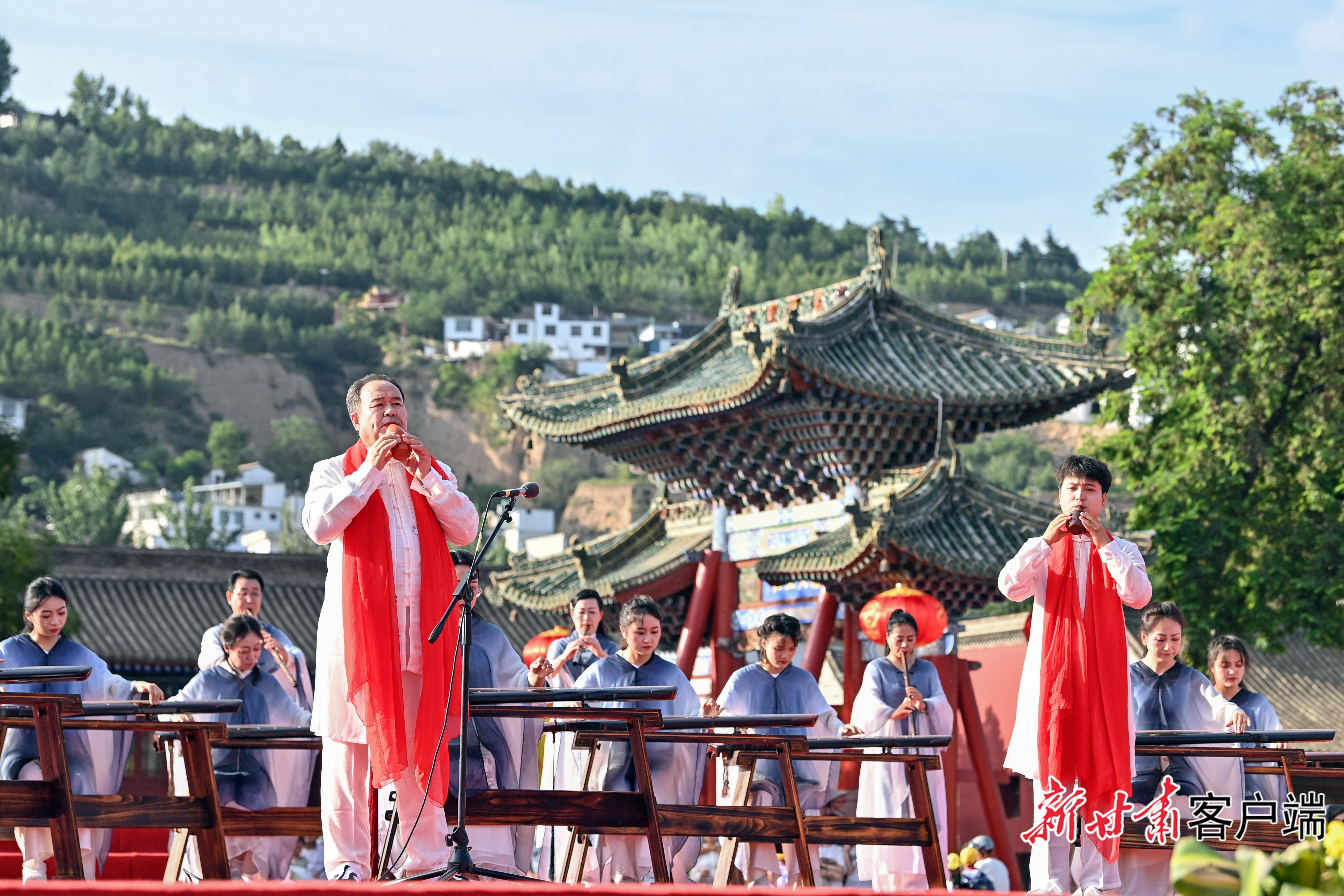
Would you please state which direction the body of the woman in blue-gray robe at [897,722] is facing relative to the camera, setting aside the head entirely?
toward the camera

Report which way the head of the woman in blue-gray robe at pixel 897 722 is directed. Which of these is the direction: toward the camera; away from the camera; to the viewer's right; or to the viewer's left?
toward the camera

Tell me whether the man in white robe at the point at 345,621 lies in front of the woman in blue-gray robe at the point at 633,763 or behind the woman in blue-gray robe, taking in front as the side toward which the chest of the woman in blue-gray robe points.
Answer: in front

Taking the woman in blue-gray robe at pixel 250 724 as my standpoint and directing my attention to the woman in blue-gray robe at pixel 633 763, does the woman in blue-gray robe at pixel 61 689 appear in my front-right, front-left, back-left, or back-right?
back-right

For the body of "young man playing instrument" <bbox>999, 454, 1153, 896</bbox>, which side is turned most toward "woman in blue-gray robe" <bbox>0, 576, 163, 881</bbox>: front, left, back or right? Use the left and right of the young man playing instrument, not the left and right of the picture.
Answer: right

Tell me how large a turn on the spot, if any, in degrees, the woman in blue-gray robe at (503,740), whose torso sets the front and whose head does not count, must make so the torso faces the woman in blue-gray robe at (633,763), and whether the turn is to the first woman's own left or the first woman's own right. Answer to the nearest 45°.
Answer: approximately 90° to the first woman's own left

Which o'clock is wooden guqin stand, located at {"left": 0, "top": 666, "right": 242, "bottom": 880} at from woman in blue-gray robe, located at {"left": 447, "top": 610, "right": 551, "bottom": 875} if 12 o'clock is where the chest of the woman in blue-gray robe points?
The wooden guqin stand is roughly at 3 o'clock from the woman in blue-gray robe.

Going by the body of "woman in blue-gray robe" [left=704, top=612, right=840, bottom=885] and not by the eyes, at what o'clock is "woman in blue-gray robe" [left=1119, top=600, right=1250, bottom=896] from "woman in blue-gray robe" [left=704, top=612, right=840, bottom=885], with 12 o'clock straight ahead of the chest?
"woman in blue-gray robe" [left=1119, top=600, right=1250, bottom=896] is roughly at 10 o'clock from "woman in blue-gray robe" [left=704, top=612, right=840, bottom=885].

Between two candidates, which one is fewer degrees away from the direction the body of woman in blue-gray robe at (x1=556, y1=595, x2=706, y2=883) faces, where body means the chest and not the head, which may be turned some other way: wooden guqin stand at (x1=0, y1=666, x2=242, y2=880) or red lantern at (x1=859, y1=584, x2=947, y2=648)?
the wooden guqin stand

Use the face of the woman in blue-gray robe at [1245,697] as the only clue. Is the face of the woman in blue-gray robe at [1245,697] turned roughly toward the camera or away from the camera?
toward the camera

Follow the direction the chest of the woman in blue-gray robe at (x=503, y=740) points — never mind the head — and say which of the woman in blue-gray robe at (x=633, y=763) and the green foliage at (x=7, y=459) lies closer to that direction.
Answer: the woman in blue-gray robe

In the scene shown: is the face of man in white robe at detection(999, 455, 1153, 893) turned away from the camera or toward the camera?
toward the camera

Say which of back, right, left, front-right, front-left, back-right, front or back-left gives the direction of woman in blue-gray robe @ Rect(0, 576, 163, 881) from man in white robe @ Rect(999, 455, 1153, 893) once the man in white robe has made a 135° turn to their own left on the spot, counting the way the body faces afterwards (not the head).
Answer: back-left

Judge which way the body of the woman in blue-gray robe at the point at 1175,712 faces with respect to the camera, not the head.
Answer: toward the camera

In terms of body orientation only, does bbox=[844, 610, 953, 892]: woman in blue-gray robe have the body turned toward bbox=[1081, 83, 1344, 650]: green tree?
no

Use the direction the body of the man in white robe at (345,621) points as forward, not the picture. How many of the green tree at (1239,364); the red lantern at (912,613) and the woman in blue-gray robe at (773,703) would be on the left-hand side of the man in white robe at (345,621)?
3
